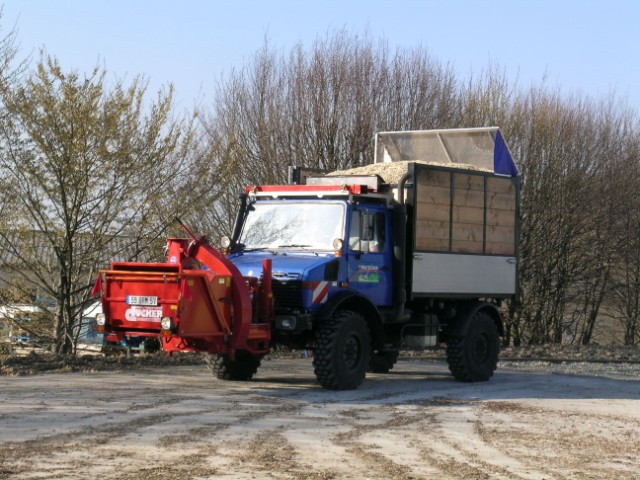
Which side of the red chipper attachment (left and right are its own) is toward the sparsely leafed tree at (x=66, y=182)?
right

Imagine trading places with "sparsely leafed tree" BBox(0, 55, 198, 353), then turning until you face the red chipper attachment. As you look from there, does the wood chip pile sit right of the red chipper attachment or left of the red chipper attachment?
left

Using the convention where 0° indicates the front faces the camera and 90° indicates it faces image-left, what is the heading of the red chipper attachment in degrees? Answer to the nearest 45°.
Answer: approximately 45°

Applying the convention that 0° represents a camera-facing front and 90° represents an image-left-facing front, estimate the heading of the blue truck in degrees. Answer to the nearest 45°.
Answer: approximately 45°

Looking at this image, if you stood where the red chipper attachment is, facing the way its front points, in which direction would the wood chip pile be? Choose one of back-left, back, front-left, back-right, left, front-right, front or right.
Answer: back
